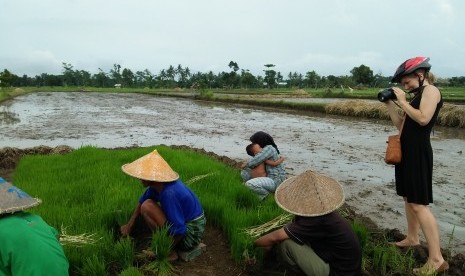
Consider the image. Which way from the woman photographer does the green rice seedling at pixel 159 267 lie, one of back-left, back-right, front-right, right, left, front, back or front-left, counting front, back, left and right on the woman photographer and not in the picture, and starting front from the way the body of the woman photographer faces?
front-left

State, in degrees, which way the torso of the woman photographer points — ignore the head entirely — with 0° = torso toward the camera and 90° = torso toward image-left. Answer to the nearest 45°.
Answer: approximately 90°

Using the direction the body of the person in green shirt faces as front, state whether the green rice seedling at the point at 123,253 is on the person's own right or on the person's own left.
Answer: on the person's own right

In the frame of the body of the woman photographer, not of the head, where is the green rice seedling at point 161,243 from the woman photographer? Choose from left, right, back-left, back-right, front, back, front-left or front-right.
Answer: front-left

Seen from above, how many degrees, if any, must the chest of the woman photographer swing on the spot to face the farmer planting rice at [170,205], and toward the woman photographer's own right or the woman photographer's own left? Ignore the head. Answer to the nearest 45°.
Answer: approximately 45° to the woman photographer's own left
